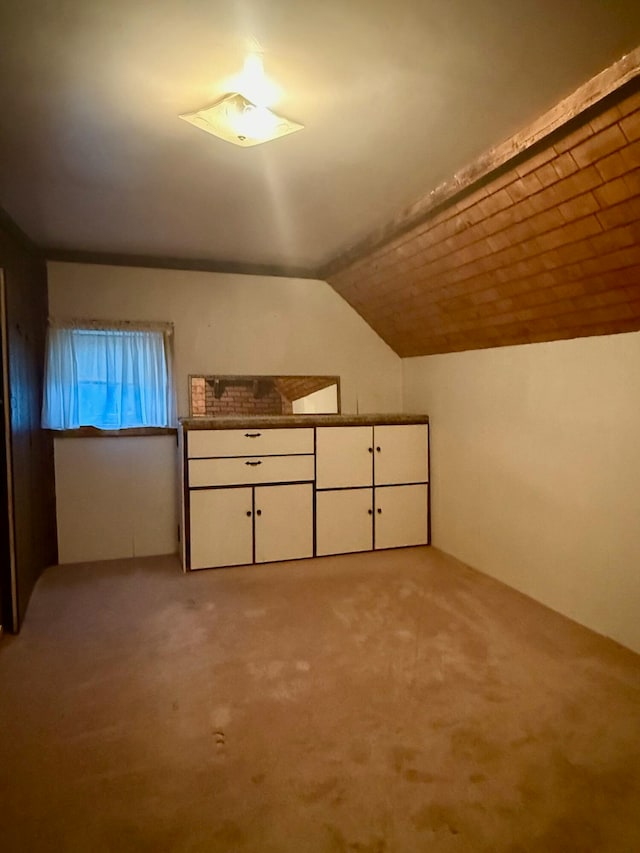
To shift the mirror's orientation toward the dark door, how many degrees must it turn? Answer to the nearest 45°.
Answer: approximately 45° to its right

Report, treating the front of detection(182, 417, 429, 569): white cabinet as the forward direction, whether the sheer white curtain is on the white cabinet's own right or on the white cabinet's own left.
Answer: on the white cabinet's own right

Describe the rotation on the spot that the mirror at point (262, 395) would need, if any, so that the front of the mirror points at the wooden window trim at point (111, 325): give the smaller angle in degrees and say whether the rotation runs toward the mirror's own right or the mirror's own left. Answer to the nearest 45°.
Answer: approximately 90° to the mirror's own right

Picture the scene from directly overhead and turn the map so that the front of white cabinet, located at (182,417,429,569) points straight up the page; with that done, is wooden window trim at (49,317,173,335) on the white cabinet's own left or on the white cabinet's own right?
on the white cabinet's own right

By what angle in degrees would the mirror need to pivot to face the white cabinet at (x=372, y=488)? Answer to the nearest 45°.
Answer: approximately 45° to its left

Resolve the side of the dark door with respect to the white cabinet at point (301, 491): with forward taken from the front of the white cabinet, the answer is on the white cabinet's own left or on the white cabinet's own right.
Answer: on the white cabinet's own right

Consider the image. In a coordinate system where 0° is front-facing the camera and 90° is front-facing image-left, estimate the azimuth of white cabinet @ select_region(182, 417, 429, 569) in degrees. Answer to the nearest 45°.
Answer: approximately 0°

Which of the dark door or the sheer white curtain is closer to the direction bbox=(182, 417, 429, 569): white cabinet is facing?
the dark door
